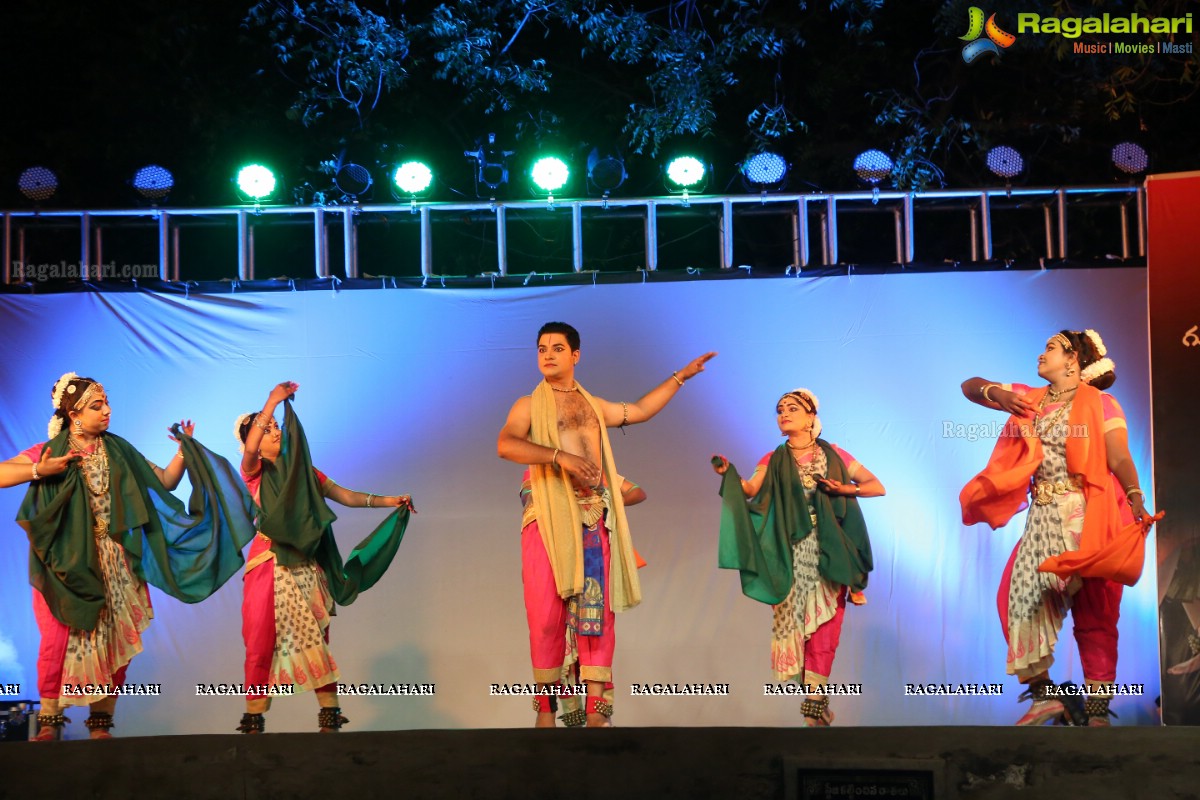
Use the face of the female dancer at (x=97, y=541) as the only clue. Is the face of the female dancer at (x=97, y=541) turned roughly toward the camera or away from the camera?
toward the camera

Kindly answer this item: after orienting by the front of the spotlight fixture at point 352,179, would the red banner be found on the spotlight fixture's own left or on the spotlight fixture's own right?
on the spotlight fixture's own left

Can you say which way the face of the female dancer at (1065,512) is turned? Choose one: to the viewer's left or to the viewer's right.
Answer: to the viewer's left

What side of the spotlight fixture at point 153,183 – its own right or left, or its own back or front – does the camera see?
front

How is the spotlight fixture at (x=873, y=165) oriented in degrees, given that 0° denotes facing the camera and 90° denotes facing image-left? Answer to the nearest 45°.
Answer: approximately 0°

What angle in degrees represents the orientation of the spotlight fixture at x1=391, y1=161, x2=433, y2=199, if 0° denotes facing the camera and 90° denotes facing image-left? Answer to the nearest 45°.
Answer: approximately 0°

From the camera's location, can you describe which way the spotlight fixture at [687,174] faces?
facing the viewer

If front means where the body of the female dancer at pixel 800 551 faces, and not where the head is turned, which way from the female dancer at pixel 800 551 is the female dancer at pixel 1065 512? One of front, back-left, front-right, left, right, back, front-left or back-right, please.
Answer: left

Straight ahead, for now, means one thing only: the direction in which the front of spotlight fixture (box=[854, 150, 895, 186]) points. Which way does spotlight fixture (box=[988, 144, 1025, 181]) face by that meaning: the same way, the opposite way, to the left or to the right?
the same way

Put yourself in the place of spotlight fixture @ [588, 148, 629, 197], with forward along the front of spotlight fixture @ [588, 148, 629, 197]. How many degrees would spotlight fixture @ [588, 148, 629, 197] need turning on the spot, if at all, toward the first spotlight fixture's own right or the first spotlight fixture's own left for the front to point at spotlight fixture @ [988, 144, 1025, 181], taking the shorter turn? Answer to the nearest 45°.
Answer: approximately 90° to the first spotlight fixture's own left

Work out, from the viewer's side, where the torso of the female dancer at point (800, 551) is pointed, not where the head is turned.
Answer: toward the camera
